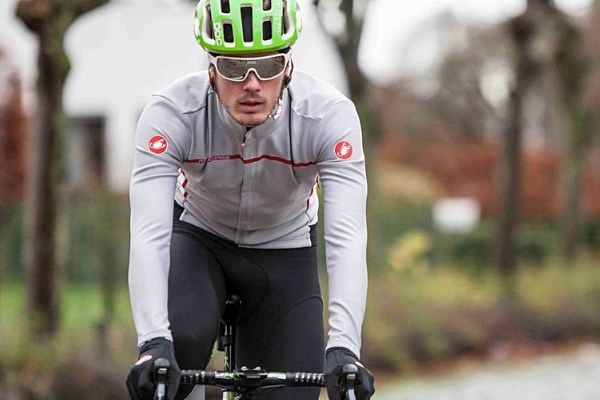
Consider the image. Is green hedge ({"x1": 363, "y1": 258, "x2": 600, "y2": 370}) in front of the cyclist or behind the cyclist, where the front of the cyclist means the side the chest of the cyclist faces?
behind

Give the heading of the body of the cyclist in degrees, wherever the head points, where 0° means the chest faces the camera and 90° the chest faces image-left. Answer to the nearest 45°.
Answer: approximately 0°

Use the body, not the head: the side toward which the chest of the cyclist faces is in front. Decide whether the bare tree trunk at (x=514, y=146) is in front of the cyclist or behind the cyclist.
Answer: behind

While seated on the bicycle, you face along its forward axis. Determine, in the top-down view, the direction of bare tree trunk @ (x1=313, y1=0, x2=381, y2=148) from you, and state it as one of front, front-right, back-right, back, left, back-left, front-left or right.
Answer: back

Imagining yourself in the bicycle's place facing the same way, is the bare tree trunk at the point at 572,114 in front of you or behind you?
behind

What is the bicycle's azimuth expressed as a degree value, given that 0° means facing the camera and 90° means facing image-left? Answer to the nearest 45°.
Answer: approximately 0°

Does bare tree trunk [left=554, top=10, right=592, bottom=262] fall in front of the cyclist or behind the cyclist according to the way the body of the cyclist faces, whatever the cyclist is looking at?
behind

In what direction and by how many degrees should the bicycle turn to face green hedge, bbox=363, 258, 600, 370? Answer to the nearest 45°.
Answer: approximately 180°
